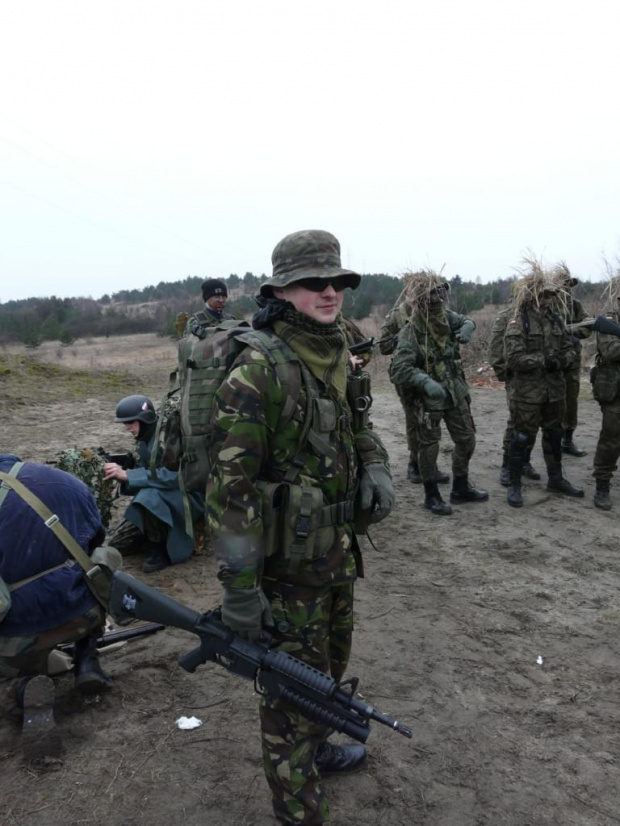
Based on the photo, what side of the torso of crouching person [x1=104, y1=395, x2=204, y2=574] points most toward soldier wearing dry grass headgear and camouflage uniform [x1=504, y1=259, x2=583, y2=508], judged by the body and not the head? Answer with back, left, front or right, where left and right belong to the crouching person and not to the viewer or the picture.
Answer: back

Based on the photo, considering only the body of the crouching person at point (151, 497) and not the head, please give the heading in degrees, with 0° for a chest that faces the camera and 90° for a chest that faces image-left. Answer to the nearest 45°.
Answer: approximately 90°

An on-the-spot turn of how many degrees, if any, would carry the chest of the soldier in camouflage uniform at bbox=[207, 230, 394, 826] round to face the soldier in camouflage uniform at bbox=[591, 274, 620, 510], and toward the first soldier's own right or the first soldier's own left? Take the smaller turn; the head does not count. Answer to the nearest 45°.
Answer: approximately 90° to the first soldier's own left

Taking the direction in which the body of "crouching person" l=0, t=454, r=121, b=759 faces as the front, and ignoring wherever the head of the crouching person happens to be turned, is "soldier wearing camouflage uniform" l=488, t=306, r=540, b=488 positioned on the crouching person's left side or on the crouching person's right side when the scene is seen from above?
on the crouching person's right side

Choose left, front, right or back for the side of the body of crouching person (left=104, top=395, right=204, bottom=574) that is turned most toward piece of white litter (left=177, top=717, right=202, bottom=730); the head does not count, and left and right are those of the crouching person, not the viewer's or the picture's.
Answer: left

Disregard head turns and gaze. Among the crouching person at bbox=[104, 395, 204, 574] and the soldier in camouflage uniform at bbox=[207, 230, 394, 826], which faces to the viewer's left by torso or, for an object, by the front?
the crouching person

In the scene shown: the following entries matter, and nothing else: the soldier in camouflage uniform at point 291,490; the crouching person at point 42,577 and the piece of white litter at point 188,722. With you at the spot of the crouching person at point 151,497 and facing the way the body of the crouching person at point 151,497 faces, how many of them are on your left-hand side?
3

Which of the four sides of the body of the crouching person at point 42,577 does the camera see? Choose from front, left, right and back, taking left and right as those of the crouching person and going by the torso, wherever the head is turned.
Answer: back

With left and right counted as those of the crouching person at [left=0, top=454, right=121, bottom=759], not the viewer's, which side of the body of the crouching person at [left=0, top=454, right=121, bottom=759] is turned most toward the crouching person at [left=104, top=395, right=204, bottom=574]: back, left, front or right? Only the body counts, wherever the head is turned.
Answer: front

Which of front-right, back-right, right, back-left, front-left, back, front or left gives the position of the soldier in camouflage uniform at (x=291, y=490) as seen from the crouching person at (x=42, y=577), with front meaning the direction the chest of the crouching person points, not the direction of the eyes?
back-right

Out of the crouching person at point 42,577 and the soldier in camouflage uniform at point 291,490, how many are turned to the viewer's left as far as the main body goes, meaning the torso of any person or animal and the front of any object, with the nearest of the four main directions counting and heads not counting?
0
